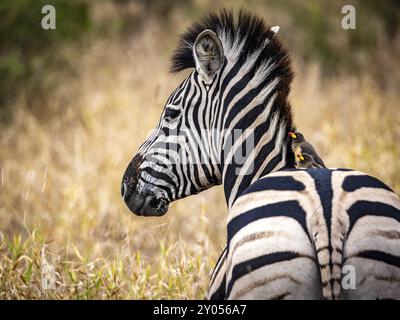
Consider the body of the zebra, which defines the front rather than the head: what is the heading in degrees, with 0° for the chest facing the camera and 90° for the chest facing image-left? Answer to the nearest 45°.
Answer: approximately 180°
